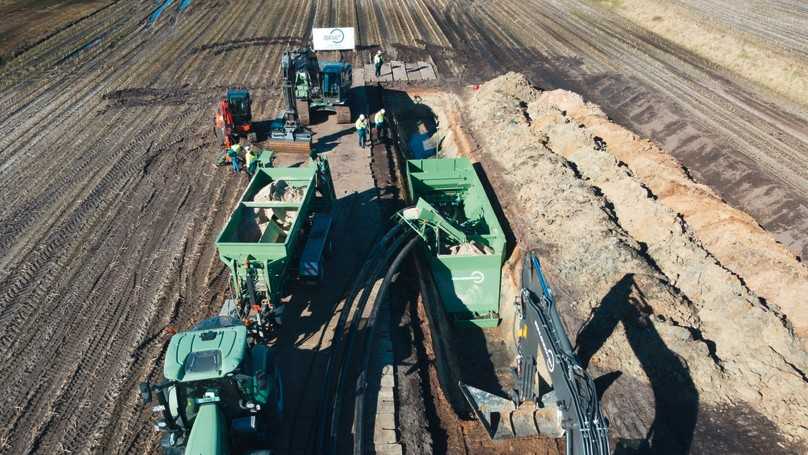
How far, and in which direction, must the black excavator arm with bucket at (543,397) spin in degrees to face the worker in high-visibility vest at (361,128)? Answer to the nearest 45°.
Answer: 0° — it already faces them

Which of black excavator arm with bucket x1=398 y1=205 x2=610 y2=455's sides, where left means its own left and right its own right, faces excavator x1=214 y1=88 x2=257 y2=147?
front

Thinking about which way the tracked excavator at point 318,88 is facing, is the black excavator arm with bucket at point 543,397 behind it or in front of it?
in front

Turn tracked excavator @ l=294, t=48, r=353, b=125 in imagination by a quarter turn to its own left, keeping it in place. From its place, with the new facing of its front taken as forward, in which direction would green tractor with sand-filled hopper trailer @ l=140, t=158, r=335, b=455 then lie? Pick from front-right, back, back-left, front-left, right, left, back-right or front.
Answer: right

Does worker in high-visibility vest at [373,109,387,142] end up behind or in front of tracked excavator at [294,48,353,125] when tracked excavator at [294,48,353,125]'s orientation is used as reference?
in front

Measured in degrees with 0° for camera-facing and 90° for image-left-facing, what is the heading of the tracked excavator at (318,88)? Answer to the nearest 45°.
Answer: approximately 0°

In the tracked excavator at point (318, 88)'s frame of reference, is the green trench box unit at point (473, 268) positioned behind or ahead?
ahead

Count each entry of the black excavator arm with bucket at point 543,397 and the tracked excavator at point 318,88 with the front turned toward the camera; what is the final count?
1

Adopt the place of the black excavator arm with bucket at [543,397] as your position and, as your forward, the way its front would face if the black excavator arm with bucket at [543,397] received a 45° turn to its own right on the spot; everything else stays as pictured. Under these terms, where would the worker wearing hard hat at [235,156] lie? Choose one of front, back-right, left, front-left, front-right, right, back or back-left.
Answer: front-left

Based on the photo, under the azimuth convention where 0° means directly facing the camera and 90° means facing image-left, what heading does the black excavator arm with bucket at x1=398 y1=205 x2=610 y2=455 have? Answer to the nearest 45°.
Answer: approximately 135°

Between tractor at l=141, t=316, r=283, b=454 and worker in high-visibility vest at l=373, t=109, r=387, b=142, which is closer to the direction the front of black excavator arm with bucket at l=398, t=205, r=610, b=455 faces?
the worker in high-visibility vest

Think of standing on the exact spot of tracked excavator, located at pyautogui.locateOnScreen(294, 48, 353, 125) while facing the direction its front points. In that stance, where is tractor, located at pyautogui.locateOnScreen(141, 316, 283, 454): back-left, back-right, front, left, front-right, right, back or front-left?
front

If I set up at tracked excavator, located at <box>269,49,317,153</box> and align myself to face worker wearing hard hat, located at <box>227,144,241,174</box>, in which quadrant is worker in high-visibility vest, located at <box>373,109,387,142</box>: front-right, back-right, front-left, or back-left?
back-left
